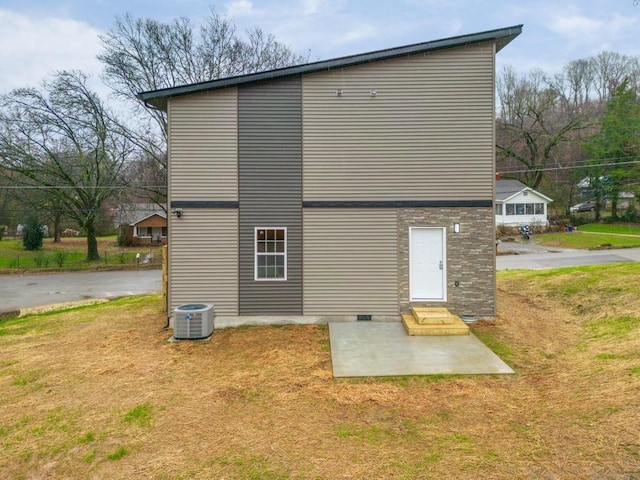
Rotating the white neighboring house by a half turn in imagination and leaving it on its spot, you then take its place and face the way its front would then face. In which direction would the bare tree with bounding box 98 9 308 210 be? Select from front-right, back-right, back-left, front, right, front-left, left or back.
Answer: back-left

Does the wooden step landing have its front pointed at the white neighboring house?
no

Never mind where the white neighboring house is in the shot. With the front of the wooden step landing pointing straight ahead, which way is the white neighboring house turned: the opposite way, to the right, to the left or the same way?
the same way

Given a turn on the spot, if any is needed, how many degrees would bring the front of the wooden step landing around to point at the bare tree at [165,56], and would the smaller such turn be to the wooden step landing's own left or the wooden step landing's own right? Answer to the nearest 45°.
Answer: approximately 135° to the wooden step landing's own right

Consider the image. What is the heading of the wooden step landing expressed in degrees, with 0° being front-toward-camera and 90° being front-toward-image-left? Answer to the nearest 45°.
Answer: approximately 0°

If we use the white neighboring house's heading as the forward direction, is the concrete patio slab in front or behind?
in front

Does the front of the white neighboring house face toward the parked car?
no

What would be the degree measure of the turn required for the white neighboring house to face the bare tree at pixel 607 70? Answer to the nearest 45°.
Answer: approximately 135° to its left

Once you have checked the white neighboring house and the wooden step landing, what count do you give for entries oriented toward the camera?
2

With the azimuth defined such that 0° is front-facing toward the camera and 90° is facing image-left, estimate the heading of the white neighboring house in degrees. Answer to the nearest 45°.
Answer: approximately 0°

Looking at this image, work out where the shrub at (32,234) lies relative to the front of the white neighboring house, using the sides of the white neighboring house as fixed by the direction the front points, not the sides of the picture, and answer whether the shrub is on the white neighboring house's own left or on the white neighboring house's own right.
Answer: on the white neighboring house's own right

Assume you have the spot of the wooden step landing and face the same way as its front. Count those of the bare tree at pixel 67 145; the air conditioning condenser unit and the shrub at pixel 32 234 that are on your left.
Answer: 0

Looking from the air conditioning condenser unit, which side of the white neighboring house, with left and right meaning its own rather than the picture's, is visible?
front

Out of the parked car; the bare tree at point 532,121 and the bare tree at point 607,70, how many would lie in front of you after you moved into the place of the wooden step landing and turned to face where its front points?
0
